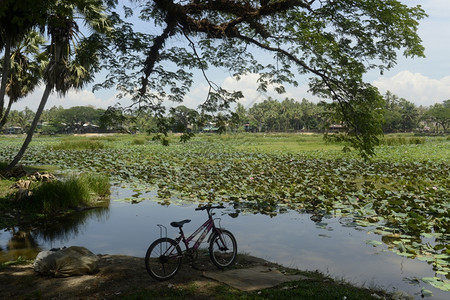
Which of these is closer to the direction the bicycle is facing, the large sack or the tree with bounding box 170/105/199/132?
the tree

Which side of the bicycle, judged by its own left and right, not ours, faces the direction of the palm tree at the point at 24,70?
left

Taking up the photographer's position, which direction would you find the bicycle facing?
facing away from the viewer and to the right of the viewer

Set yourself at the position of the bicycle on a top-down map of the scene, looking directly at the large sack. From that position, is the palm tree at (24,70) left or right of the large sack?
right
